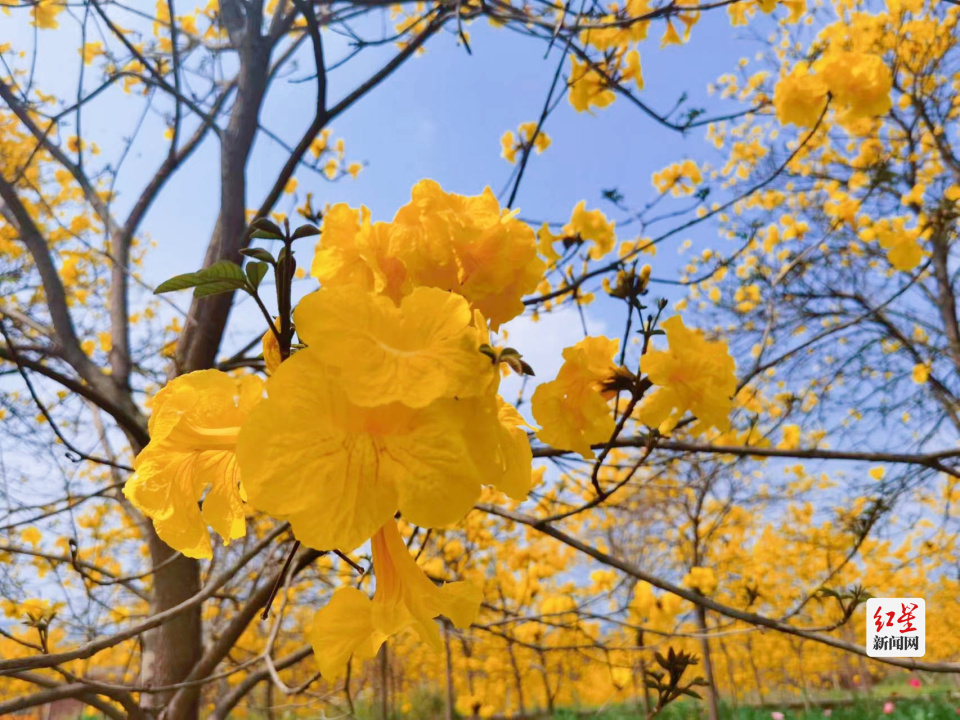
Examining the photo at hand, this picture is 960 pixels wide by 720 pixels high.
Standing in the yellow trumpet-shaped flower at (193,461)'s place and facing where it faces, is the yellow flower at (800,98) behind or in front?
behind

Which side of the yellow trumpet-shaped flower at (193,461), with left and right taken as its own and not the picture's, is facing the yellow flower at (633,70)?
back

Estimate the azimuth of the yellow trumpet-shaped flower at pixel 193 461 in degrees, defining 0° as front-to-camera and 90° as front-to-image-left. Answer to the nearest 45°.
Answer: approximately 45°

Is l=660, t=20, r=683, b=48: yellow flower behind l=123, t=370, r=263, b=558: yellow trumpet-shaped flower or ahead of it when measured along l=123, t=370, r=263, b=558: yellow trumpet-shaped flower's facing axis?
behind
